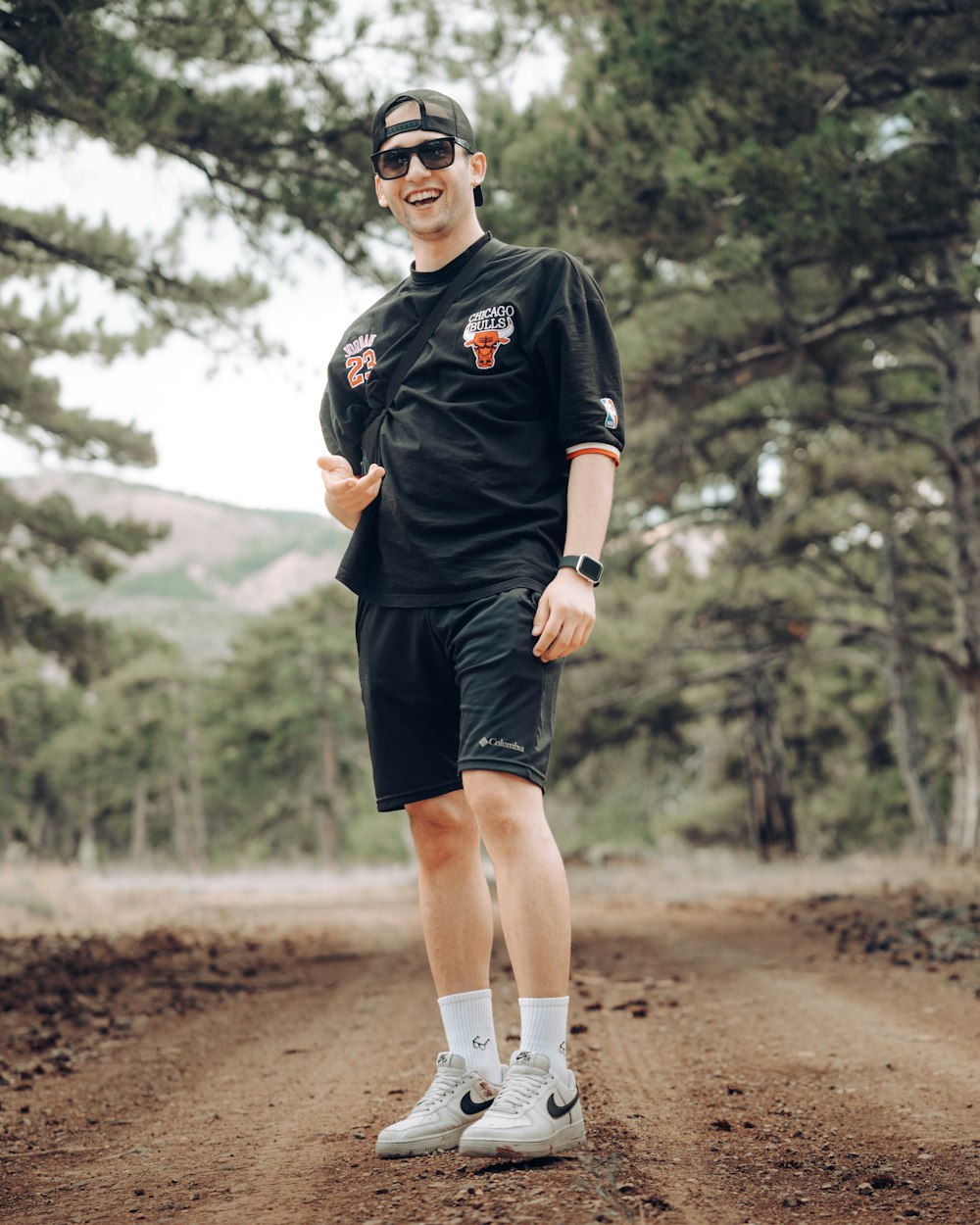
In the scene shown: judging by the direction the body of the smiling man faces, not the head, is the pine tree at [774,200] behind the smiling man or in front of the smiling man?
behind

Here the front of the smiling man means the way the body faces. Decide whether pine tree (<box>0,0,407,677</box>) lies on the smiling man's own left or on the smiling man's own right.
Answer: on the smiling man's own right

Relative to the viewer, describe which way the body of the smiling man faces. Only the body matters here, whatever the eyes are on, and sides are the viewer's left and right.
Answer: facing the viewer and to the left of the viewer
